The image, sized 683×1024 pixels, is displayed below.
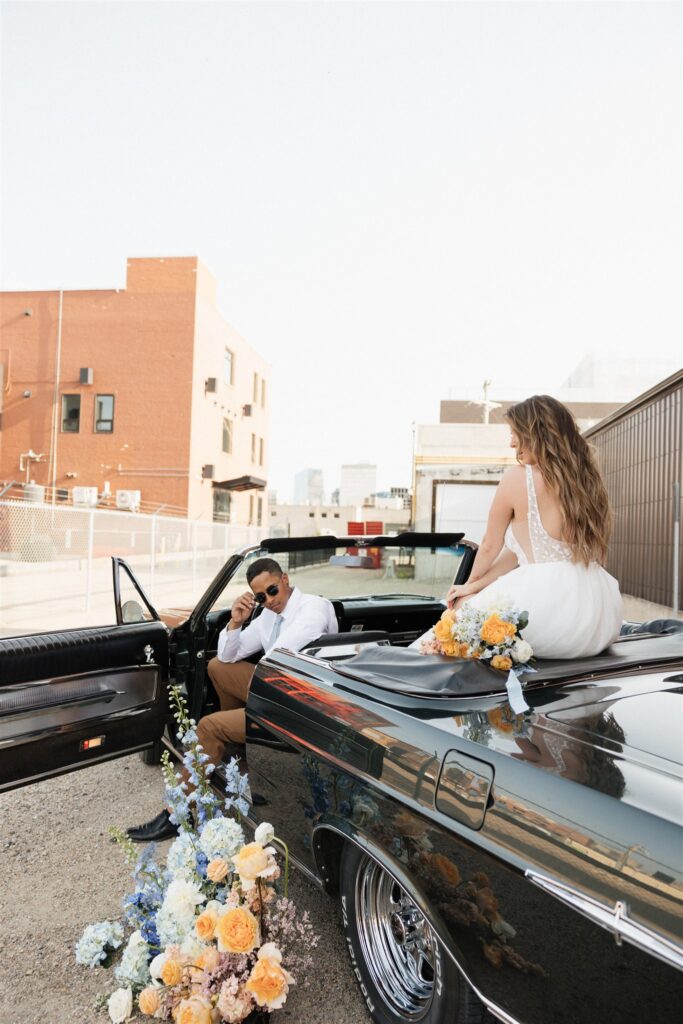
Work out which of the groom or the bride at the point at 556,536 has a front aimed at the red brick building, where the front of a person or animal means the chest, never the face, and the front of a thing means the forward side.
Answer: the bride

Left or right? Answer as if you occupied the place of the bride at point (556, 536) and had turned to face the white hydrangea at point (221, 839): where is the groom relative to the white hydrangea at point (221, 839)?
right

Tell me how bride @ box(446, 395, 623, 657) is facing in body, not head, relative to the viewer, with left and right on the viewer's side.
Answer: facing away from the viewer and to the left of the viewer

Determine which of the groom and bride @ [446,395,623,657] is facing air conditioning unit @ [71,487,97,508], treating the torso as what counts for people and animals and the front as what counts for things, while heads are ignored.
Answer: the bride

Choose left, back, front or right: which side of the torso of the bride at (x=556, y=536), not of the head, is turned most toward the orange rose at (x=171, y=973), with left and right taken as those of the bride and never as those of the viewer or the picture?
left

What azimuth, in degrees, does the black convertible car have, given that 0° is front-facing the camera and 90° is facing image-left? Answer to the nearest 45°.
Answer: approximately 135°

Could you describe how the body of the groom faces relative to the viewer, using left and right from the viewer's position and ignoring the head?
facing the viewer and to the left of the viewer

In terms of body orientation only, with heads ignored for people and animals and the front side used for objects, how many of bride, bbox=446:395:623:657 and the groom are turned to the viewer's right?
0

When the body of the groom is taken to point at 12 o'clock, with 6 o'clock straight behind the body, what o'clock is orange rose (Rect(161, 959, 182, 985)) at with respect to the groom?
The orange rose is roughly at 11 o'clock from the groom.

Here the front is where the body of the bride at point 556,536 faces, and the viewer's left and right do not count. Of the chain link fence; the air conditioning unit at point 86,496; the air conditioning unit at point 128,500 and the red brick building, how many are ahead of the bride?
4

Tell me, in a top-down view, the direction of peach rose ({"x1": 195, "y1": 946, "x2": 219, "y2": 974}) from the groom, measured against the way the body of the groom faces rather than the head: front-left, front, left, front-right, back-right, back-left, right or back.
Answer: front-left

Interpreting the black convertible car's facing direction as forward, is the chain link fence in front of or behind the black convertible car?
in front
